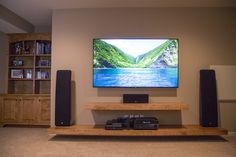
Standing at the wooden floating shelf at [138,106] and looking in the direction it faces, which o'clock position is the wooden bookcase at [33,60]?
The wooden bookcase is roughly at 4 o'clock from the wooden floating shelf.

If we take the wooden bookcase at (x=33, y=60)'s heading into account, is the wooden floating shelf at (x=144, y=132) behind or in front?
in front

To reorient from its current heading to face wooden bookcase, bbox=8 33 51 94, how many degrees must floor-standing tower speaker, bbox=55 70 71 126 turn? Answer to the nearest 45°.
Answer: approximately 135° to its right

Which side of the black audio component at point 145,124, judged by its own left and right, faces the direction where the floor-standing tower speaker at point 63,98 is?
right

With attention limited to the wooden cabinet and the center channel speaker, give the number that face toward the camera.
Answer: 2

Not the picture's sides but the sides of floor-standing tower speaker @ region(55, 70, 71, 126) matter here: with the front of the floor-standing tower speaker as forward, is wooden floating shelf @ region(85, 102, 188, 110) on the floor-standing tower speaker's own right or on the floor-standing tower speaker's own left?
on the floor-standing tower speaker's own left

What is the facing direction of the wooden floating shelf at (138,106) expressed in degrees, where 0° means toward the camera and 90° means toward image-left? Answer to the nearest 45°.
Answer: approximately 0°
